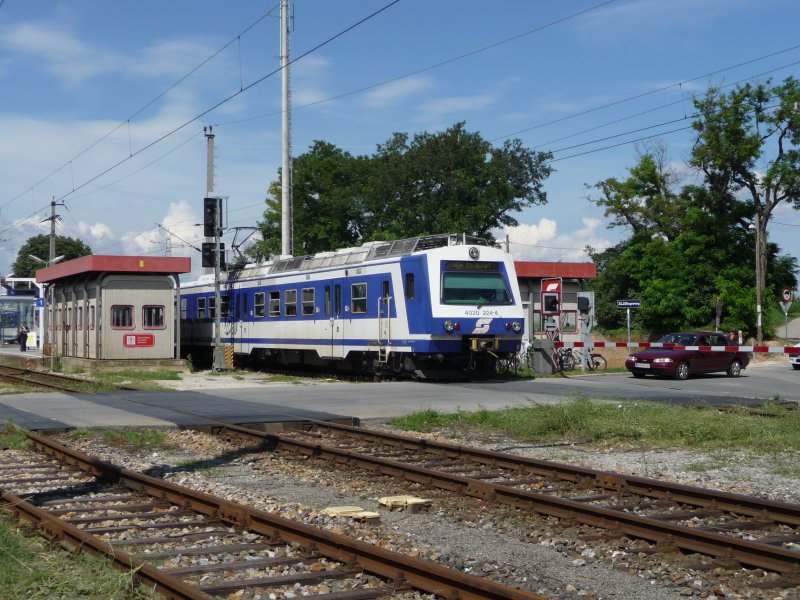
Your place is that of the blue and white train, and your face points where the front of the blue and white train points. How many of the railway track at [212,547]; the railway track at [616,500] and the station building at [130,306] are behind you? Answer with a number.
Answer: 1

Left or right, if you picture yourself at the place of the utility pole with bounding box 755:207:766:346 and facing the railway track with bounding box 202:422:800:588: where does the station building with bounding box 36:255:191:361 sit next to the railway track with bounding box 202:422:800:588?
right

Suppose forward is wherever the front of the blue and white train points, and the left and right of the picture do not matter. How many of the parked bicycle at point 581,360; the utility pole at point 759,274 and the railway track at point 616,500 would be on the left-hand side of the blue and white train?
2

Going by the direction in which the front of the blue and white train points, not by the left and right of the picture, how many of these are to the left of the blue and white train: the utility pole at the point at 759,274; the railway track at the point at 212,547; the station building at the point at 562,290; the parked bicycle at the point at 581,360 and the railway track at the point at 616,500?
3

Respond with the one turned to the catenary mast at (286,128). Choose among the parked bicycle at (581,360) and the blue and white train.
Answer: the parked bicycle

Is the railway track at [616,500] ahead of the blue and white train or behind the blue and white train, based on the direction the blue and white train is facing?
ahead

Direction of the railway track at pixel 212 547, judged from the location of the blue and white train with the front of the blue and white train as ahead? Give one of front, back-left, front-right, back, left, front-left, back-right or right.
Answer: front-right

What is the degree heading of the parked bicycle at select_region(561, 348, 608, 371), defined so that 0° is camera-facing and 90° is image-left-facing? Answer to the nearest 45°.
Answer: approximately 90°

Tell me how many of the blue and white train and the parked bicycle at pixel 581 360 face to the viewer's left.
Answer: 1

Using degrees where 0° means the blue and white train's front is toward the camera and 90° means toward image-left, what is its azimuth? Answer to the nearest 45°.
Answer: approximately 315°

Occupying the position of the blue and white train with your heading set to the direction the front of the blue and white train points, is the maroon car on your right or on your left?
on your left

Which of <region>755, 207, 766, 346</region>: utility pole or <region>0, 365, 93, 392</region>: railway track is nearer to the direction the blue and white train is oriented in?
the utility pole

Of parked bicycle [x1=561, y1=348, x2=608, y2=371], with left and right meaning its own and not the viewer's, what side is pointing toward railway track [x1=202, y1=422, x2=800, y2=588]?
left

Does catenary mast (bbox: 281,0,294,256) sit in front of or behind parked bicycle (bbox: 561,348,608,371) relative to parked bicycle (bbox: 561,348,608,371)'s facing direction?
in front

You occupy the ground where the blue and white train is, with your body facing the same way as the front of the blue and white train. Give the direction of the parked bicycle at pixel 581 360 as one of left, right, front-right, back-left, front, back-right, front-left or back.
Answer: left
